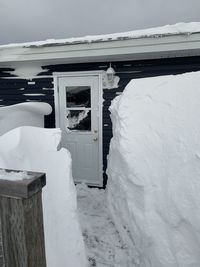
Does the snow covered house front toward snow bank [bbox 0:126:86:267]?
yes

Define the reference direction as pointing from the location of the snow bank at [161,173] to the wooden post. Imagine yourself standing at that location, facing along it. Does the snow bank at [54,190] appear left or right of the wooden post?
right

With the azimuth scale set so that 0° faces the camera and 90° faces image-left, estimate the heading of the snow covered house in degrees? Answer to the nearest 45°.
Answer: approximately 0°

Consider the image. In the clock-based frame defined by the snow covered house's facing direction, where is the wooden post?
The wooden post is roughly at 12 o'clock from the snow covered house.
